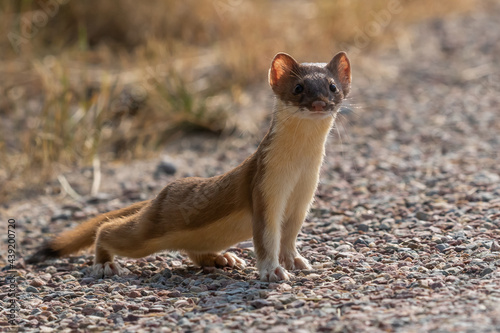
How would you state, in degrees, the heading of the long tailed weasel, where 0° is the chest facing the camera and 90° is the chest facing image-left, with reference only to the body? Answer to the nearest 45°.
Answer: approximately 315°
